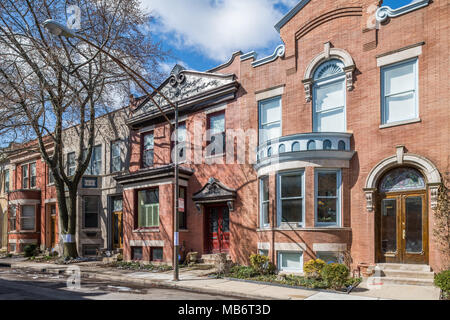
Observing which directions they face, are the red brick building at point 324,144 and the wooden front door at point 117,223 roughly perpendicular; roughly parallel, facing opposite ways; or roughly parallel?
roughly parallel

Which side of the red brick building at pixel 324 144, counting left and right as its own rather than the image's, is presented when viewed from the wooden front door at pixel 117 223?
right

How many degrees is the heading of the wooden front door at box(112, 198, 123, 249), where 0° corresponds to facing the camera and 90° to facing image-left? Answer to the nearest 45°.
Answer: approximately 45°

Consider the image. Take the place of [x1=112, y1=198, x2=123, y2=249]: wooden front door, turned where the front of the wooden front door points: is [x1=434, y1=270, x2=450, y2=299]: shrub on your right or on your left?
on your left

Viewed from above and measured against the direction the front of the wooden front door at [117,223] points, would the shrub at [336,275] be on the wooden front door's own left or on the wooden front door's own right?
on the wooden front door's own left

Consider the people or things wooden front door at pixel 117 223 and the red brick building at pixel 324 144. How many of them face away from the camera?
0

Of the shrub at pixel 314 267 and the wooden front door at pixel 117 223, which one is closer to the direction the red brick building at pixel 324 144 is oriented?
the shrub
